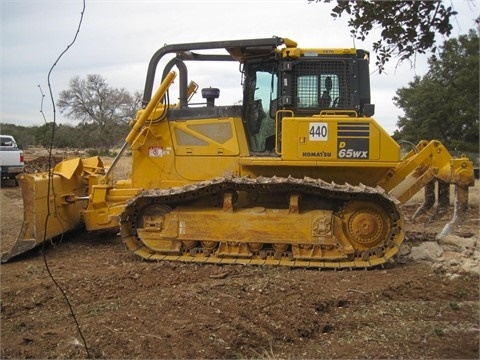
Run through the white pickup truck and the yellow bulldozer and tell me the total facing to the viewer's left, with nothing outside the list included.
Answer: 1

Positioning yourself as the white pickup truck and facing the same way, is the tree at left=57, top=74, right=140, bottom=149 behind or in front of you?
in front

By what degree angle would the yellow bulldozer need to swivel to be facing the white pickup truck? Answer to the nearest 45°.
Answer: approximately 45° to its right

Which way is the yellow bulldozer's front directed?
to the viewer's left

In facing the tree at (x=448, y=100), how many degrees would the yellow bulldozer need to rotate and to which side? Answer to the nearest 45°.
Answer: approximately 135° to its right

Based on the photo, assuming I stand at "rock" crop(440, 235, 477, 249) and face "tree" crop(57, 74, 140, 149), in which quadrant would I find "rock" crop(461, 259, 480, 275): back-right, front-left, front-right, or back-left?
back-left

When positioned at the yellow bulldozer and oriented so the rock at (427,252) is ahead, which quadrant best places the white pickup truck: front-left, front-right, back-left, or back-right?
back-left

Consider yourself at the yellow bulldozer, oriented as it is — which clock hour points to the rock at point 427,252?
The rock is roughly at 6 o'clock from the yellow bulldozer.
